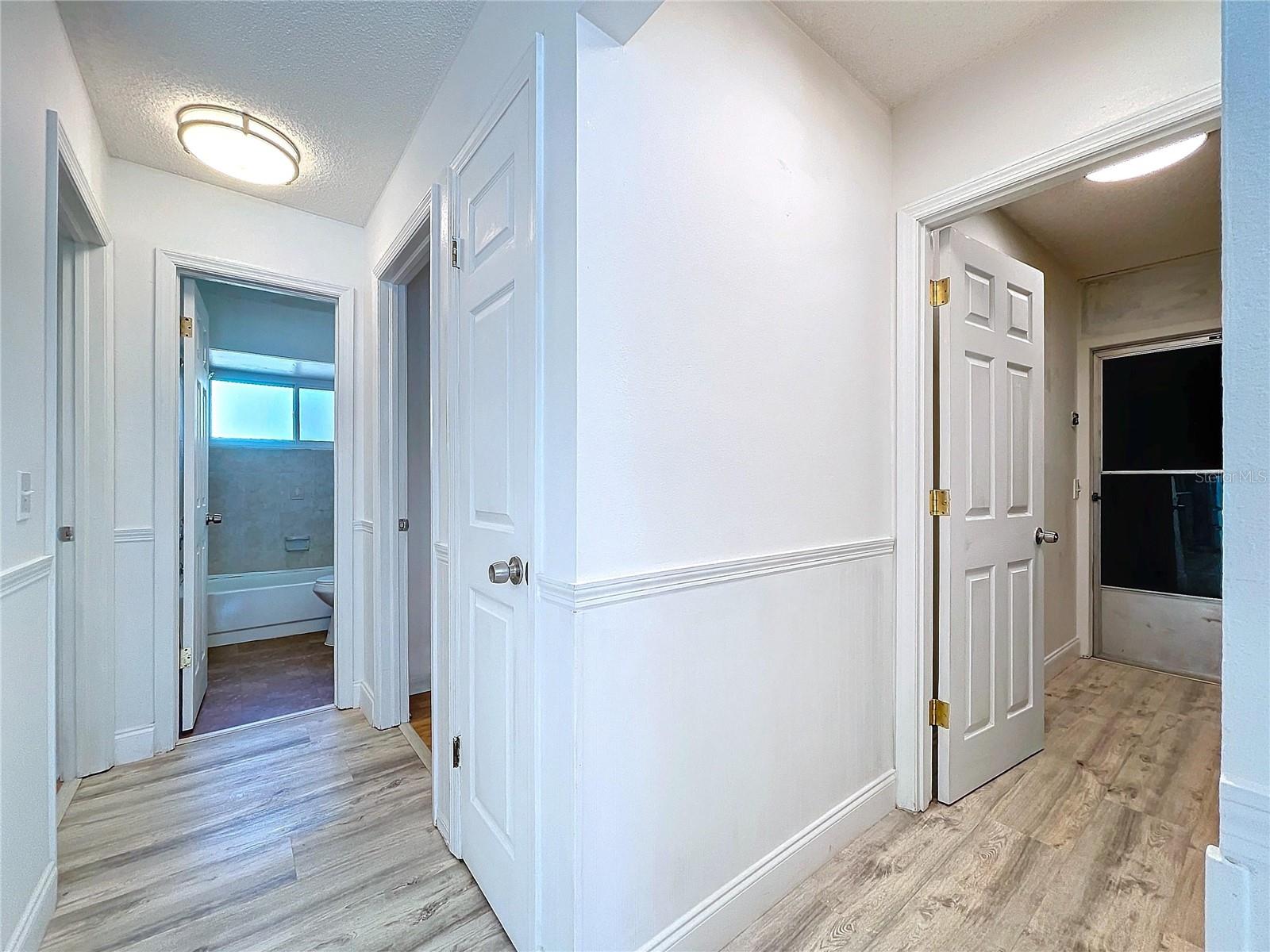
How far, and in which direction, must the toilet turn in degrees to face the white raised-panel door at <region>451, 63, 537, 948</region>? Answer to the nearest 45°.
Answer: approximately 90° to its left

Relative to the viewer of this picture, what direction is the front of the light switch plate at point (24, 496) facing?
facing the viewer and to the right of the viewer

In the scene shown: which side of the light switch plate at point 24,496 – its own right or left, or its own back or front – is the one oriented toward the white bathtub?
left

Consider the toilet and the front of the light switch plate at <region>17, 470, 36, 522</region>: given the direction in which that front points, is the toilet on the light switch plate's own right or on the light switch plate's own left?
on the light switch plate's own left

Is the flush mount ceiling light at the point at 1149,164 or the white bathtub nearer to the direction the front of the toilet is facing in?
the white bathtub

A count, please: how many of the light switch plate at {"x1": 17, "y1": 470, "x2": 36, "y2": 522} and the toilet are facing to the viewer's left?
1

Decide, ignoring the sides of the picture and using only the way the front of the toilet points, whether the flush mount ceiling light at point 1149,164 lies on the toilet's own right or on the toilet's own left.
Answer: on the toilet's own left

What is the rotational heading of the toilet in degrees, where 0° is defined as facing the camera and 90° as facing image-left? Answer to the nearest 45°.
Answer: approximately 90°

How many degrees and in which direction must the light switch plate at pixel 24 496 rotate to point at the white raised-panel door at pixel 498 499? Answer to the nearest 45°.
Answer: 0° — it already faces it

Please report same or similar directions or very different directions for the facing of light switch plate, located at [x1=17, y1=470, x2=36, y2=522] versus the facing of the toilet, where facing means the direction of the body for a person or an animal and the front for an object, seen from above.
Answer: very different directions

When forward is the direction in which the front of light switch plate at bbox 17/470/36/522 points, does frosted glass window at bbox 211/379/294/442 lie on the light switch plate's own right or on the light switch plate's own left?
on the light switch plate's own left

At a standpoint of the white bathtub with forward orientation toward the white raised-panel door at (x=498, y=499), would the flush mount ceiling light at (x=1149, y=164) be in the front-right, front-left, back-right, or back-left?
front-left
